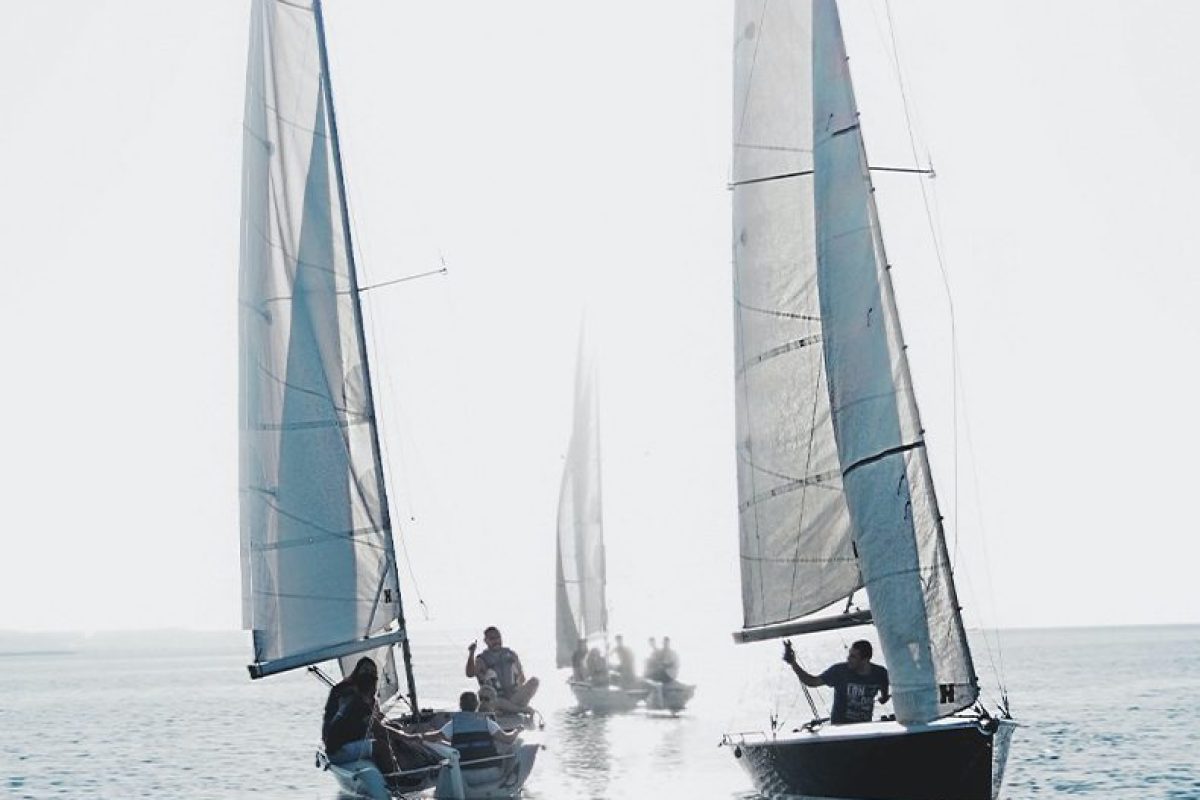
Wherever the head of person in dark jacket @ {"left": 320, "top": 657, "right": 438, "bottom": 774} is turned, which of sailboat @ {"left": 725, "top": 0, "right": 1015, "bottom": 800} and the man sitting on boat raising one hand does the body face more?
the sailboat

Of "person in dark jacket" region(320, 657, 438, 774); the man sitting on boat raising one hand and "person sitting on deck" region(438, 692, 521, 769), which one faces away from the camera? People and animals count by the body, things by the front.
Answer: the person sitting on deck

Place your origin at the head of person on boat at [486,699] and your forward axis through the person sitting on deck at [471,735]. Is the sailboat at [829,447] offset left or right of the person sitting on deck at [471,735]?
left

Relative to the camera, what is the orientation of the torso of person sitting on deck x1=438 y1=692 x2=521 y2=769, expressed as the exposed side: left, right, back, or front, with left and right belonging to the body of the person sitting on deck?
back

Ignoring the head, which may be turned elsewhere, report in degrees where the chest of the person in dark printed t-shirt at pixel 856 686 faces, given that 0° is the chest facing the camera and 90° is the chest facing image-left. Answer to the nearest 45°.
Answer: approximately 0°

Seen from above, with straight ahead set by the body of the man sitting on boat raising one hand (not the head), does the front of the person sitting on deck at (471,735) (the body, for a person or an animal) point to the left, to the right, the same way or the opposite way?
the opposite way

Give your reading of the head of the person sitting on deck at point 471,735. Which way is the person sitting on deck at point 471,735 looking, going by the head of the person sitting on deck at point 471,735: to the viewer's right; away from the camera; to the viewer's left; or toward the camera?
away from the camera

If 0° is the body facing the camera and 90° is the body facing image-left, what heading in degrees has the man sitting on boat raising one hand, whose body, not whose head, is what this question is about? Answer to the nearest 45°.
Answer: approximately 0°

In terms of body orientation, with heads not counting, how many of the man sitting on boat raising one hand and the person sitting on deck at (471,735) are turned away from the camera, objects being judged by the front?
1
